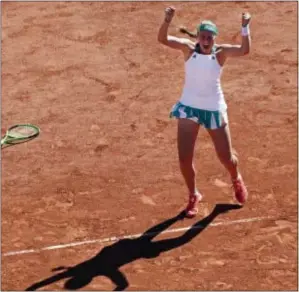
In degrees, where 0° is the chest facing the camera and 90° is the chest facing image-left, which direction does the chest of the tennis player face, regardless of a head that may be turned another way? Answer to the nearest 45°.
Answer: approximately 0°

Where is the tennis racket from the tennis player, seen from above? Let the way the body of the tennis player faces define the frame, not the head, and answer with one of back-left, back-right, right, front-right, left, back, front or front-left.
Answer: back-right
